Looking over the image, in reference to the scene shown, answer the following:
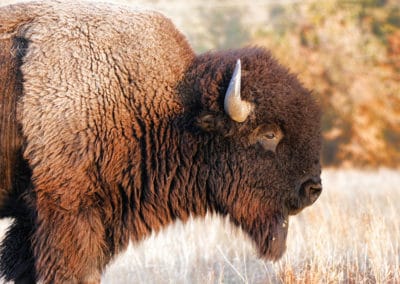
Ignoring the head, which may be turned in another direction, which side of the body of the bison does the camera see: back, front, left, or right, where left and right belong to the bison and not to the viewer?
right
